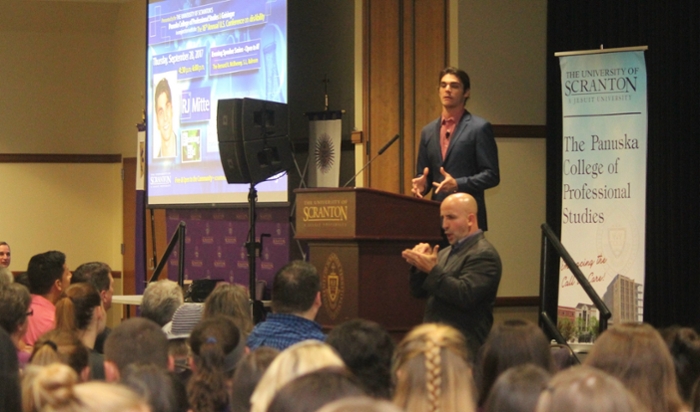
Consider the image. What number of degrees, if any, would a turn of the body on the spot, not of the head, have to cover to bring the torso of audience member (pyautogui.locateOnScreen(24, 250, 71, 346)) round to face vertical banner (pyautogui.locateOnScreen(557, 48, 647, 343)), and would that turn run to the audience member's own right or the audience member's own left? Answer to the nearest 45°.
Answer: approximately 45° to the audience member's own right

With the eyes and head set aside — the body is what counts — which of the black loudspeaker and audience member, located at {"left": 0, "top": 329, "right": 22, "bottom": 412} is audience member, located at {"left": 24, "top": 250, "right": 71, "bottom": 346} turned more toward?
the black loudspeaker

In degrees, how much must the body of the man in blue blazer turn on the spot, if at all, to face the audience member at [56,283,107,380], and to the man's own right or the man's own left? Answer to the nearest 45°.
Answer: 0° — they already face them

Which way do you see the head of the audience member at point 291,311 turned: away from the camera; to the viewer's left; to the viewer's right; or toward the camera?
away from the camera

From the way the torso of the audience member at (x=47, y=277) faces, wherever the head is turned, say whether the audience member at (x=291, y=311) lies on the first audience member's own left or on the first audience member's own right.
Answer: on the first audience member's own right

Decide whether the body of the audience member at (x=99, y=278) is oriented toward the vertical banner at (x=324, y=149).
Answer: yes

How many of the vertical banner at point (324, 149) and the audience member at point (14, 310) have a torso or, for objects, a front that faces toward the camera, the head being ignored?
1

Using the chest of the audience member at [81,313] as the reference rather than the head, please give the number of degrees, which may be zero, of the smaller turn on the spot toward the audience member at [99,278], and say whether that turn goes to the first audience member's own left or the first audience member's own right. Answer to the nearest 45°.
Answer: approximately 45° to the first audience member's own left

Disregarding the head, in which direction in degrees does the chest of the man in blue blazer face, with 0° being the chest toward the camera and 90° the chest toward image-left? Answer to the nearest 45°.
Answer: approximately 45°
